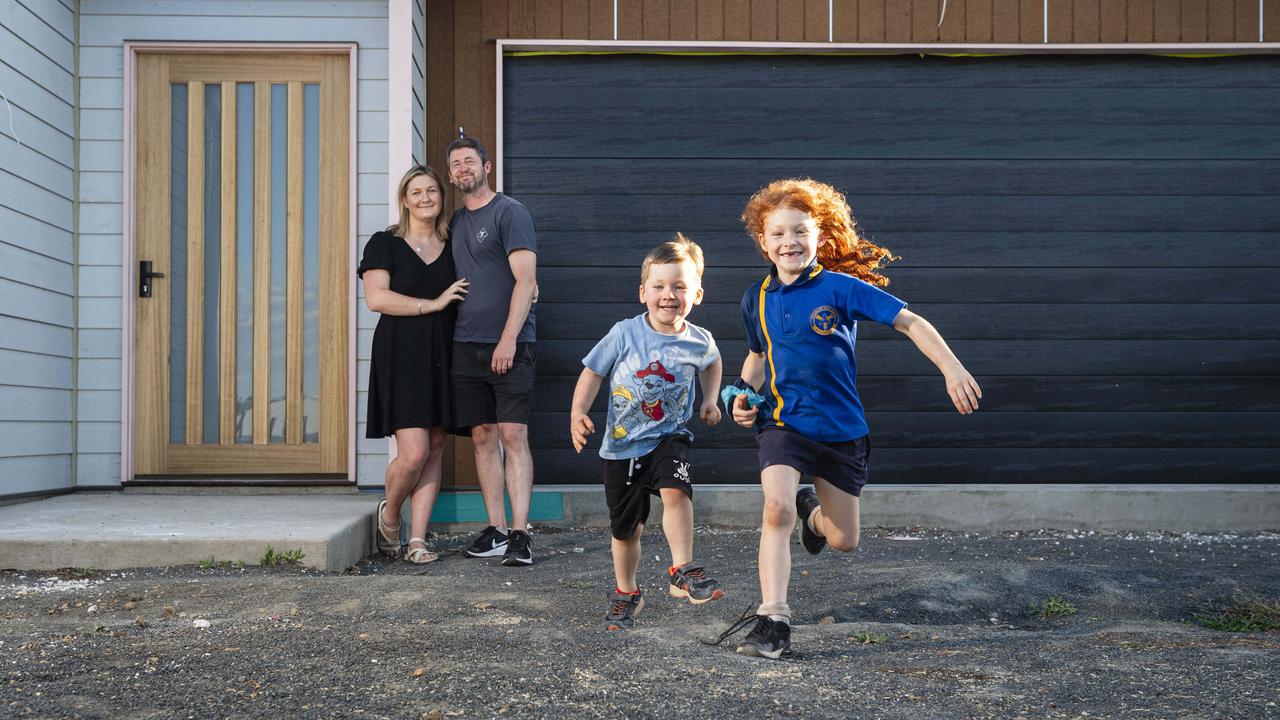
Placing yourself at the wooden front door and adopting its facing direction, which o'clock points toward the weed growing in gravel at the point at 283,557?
The weed growing in gravel is roughly at 12 o'clock from the wooden front door.

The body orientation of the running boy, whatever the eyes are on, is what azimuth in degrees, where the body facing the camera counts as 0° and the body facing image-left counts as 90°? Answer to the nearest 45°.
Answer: approximately 0°

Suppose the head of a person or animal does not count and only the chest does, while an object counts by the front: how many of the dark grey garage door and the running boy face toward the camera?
2

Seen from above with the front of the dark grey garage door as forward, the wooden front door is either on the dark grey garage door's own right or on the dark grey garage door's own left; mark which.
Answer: on the dark grey garage door's own right

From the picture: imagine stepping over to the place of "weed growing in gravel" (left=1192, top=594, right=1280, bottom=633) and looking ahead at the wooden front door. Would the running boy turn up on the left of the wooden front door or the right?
left

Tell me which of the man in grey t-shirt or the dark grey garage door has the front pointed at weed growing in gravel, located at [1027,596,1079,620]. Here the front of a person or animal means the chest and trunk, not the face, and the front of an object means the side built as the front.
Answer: the dark grey garage door

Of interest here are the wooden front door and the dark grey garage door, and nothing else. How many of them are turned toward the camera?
2

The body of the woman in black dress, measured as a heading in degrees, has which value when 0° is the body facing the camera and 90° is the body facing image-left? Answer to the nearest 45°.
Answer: approximately 315°

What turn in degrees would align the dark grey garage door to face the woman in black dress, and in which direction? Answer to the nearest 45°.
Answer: approximately 45° to its right

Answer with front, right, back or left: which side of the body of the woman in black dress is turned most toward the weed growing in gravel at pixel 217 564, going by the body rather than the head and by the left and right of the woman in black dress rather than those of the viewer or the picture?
right

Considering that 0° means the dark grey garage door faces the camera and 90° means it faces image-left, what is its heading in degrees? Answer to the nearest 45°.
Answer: approximately 0°
